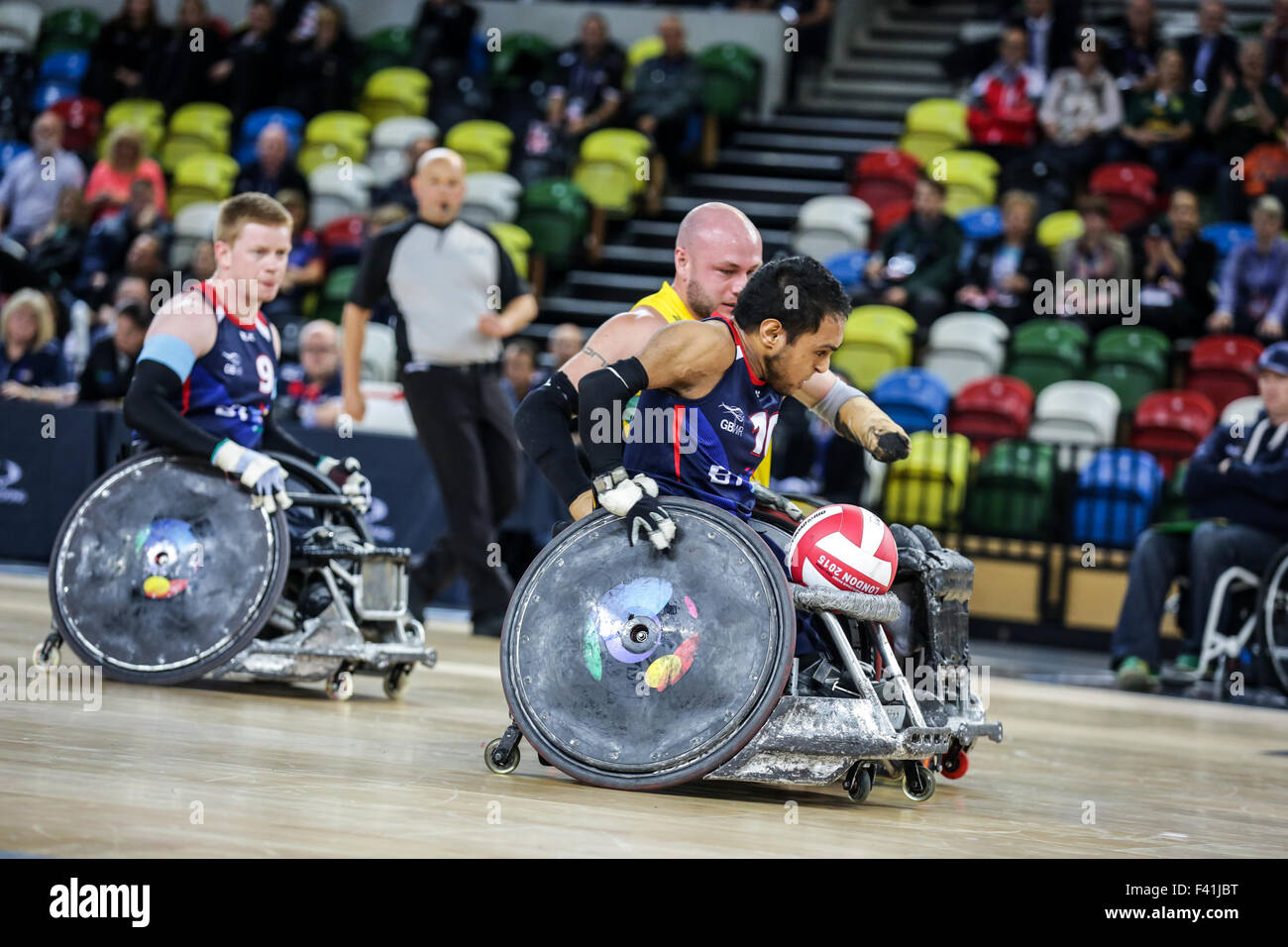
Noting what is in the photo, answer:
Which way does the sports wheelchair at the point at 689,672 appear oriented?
to the viewer's right

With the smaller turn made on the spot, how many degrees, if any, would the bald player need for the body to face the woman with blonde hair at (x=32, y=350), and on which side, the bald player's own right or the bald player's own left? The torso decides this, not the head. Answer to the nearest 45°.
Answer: approximately 180°

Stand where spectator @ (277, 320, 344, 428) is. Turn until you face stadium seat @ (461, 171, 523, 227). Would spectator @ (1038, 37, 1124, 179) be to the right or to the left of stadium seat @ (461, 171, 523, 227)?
right

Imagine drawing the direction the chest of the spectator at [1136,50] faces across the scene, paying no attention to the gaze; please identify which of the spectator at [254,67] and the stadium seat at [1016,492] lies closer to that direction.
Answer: the stadium seat

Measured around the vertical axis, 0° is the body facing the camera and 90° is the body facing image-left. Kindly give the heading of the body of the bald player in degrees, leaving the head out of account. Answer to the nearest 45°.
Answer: approximately 315°

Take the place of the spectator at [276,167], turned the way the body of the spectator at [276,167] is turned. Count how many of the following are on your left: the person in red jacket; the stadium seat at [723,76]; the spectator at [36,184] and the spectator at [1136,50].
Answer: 3
